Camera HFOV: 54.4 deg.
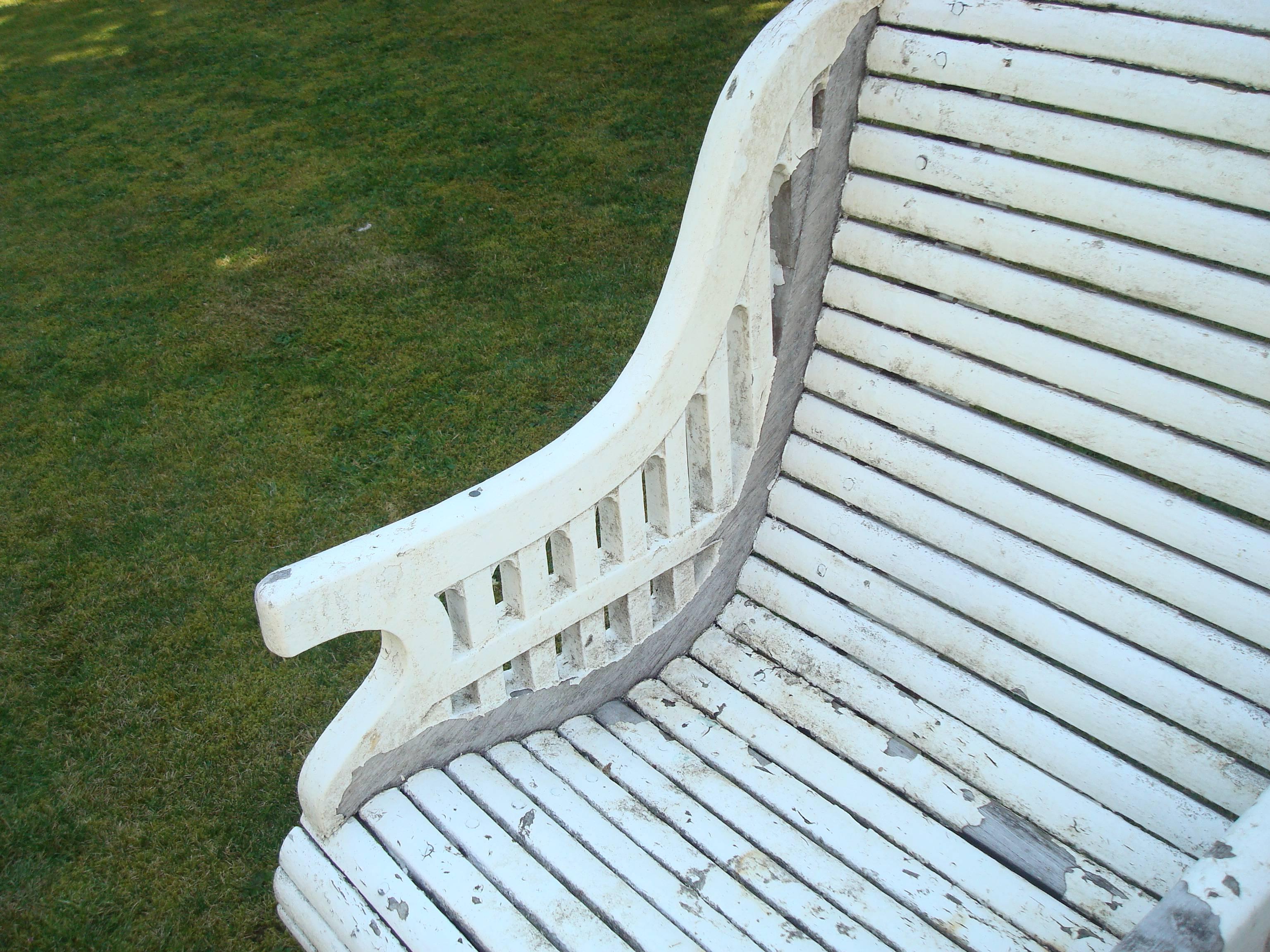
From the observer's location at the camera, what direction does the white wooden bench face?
facing the viewer and to the left of the viewer
